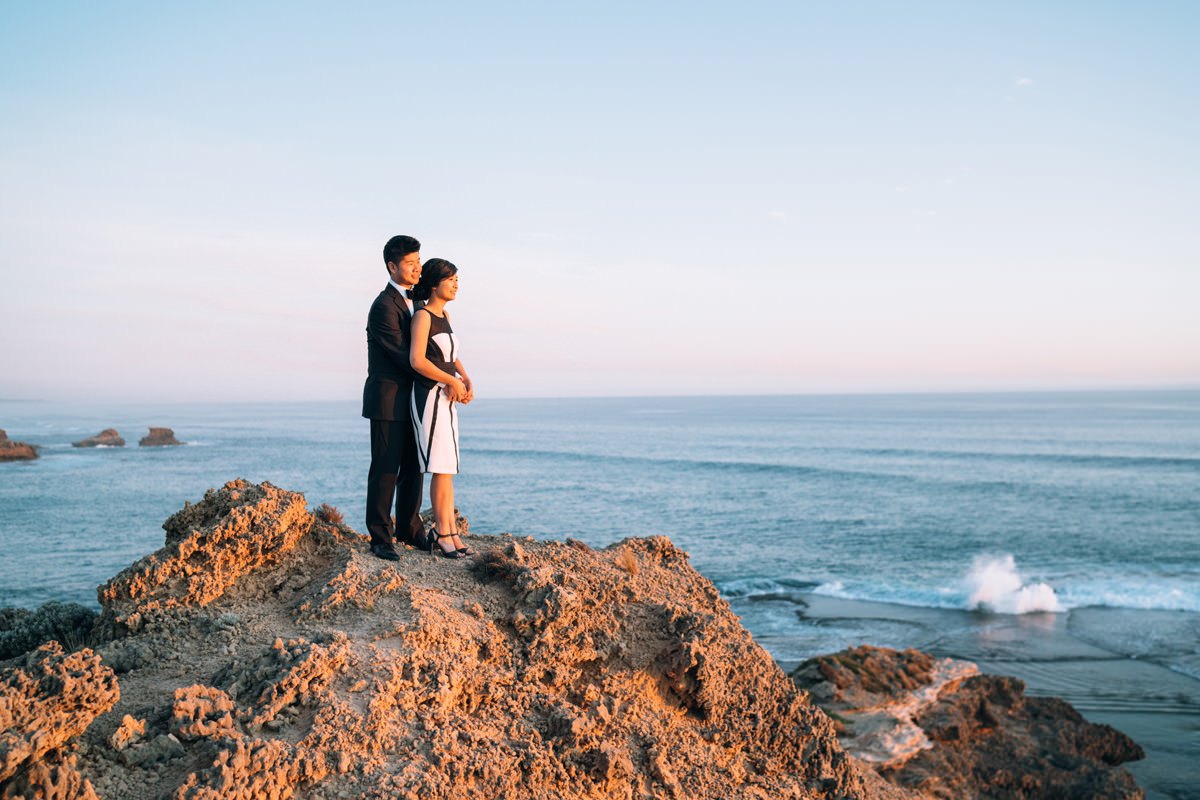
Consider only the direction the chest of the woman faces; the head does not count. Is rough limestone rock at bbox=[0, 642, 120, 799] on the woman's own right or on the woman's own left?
on the woman's own right

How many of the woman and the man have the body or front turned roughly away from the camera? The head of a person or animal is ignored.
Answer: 0

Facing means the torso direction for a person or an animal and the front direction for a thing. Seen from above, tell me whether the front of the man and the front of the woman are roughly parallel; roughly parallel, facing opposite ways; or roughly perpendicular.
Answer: roughly parallel

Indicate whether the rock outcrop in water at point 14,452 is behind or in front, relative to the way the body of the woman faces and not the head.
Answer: behind

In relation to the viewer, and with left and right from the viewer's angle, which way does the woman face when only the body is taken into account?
facing the viewer and to the right of the viewer
